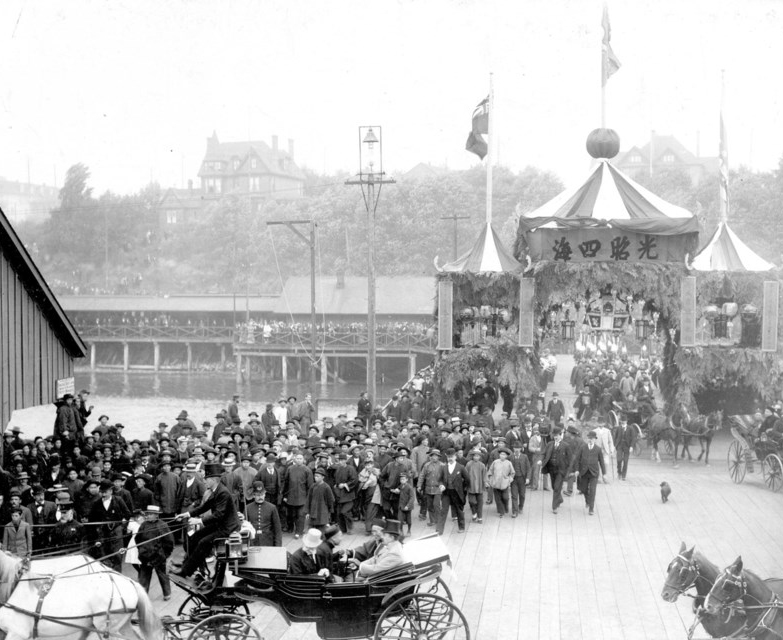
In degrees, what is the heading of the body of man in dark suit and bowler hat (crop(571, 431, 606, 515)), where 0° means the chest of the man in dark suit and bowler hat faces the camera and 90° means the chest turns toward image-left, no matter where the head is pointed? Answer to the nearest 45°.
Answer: approximately 0°

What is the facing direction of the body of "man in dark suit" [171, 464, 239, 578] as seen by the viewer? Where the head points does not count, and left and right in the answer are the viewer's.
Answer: facing to the left of the viewer

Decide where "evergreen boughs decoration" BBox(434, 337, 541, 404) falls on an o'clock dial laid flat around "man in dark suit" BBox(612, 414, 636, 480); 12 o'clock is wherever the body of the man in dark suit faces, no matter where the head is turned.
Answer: The evergreen boughs decoration is roughly at 5 o'clock from the man in dark suit.

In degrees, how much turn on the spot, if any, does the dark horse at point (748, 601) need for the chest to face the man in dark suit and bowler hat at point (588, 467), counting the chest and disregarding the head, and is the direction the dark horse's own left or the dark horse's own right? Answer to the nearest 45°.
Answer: approximately 90° to the dark horse's own right

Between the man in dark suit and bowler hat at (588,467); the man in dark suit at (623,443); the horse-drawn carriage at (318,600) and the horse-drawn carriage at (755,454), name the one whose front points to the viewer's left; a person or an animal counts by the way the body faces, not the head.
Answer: the horse-drawn carriage at (318,600)

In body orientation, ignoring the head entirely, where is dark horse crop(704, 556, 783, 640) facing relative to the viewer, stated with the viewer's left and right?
facing to the left of the viewer

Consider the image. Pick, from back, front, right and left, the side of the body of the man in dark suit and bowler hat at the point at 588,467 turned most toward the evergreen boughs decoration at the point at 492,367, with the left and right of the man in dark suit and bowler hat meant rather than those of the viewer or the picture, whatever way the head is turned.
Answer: back

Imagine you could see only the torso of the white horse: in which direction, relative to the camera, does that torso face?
to the viewer's left

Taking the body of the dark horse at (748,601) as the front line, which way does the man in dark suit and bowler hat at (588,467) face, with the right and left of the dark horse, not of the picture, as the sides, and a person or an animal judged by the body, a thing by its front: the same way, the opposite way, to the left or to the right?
to the left

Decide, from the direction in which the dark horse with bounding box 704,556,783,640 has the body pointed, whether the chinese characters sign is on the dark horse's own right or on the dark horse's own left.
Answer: on the dark horse's own right
